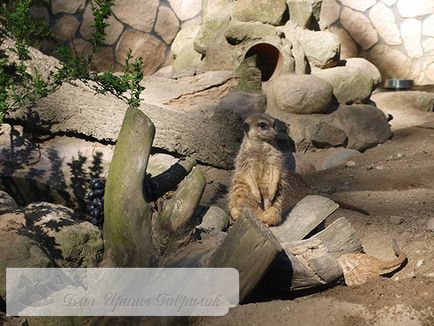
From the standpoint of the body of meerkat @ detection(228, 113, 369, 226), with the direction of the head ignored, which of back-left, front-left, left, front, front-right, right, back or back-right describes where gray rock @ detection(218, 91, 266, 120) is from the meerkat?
back

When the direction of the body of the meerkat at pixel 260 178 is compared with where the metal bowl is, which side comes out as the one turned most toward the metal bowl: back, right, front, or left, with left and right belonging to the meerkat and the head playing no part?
back

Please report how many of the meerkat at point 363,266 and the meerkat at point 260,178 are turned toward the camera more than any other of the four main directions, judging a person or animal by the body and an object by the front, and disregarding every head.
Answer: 1

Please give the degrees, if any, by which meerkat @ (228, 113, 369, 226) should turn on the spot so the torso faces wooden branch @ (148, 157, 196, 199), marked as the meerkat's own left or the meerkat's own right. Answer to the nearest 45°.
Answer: approximately 45° to the meerkat's own right

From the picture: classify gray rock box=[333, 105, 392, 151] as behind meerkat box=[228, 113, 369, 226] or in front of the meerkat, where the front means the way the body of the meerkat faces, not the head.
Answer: behind

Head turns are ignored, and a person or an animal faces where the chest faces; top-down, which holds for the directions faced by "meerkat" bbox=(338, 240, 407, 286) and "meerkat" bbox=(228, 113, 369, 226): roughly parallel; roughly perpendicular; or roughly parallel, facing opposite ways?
roughly perpendicular

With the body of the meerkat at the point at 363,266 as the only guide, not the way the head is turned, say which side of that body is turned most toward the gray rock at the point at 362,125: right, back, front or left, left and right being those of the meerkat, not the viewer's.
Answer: right

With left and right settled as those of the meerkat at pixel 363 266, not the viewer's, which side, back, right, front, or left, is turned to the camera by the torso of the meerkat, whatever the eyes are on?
left

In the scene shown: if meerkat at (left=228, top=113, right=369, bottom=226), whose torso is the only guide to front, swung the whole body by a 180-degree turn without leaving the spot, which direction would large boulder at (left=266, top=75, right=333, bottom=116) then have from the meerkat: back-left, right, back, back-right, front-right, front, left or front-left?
front

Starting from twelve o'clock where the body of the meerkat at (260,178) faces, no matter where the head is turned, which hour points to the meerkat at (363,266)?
the meerkat at (363,266) is roughly at 11 o'clock from the meerkat at (260,178).
